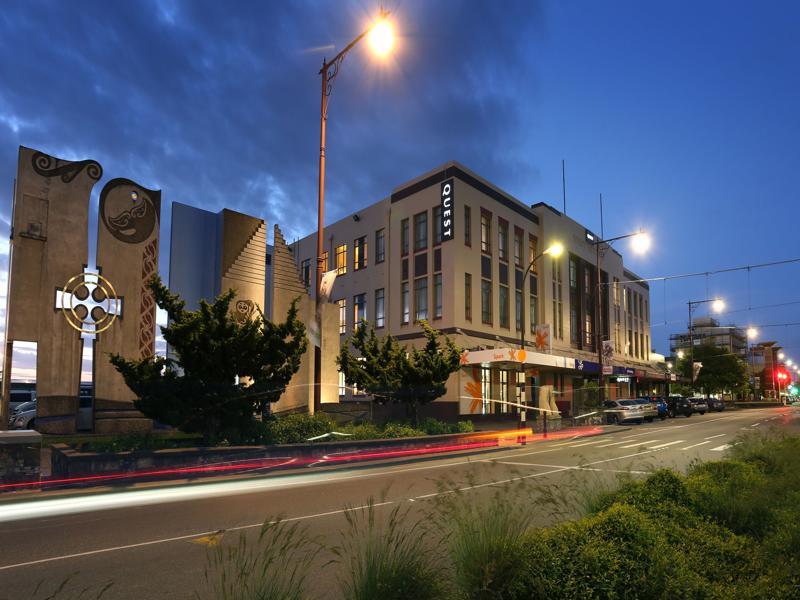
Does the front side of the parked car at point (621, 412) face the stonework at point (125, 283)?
no

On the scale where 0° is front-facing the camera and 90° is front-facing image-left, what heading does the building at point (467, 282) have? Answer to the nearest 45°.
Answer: approximately 315°

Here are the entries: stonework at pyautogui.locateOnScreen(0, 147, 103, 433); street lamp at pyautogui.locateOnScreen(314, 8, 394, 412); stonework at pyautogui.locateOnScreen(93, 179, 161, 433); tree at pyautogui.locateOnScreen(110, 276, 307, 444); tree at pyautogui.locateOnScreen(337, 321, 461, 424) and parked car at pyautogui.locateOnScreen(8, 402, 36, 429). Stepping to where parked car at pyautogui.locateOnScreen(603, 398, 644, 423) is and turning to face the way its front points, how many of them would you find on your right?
0

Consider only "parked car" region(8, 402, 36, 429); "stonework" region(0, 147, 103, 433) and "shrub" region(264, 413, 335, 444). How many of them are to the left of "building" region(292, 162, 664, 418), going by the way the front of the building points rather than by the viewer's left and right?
0

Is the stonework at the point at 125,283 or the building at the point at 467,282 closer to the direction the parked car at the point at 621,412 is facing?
the building

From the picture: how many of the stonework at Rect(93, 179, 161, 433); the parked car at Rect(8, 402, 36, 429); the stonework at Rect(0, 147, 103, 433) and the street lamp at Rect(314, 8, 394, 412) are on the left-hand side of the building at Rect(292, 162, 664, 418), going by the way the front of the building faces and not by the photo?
0

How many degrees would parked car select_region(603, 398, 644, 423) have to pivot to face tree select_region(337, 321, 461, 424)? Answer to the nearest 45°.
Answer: approximately 135° to its left

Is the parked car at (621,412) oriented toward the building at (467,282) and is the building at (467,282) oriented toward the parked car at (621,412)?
no

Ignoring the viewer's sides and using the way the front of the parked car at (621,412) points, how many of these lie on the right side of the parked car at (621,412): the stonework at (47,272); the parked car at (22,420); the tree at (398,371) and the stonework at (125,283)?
0

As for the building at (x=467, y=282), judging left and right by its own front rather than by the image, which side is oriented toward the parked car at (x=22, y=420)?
right

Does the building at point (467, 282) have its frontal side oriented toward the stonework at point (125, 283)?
no

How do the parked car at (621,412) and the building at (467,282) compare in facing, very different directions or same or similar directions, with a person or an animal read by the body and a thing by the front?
very different directions

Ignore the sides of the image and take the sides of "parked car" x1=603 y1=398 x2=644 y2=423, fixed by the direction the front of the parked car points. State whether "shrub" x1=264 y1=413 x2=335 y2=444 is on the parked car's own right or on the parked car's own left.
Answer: on the parked car's own left

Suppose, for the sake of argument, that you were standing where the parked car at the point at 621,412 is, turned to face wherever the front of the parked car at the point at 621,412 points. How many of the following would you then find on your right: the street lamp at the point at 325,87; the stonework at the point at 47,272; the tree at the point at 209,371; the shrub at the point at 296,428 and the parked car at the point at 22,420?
0

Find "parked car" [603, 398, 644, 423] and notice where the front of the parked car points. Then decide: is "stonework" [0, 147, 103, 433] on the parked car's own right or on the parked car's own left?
on the parked car's own left

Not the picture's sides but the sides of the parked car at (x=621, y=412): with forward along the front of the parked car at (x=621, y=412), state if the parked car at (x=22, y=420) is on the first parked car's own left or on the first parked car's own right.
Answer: on the first parked car's own left

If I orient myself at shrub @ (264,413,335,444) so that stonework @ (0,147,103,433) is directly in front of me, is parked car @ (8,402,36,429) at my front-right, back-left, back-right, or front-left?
front-right
